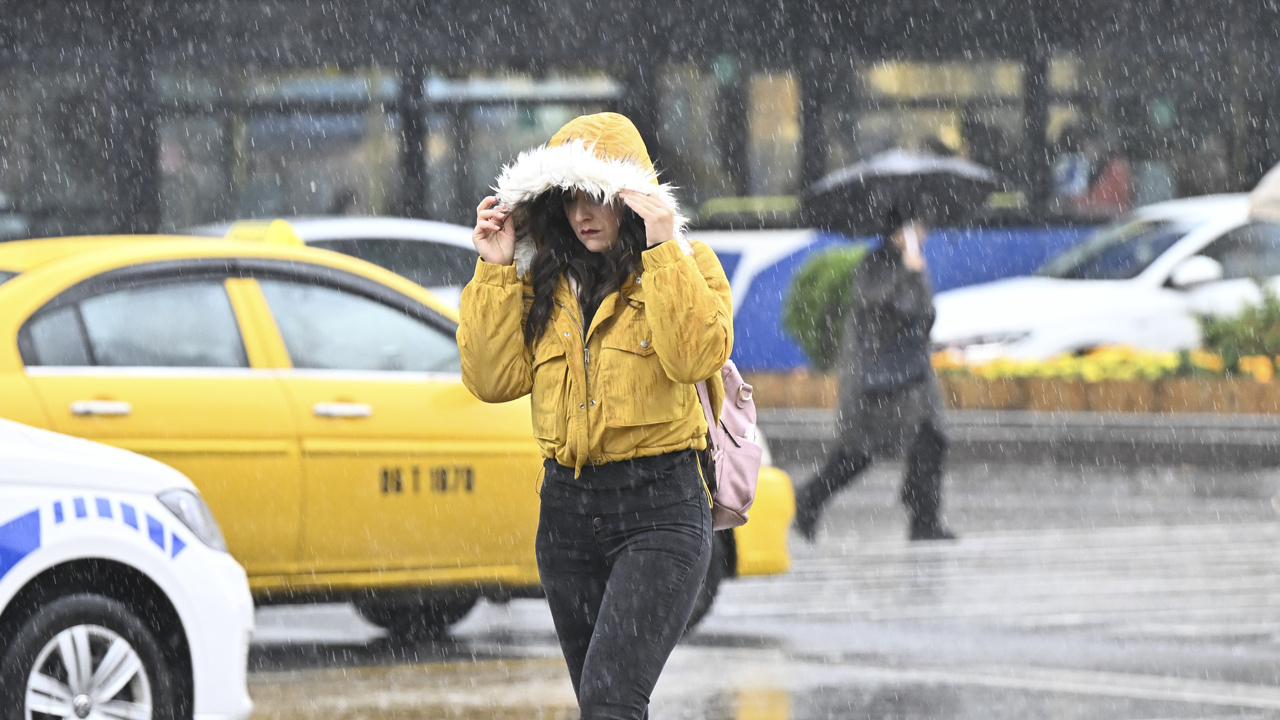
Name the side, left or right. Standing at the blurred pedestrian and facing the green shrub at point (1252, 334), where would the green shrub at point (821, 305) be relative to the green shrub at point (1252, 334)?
left

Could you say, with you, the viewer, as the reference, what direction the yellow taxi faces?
facing to the right of the viewer

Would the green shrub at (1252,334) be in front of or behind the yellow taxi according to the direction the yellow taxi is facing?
in front

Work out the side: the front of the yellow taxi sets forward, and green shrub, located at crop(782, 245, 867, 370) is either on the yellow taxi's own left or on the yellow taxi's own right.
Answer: on the yellow taxi's own left

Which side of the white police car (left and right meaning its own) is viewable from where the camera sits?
right
